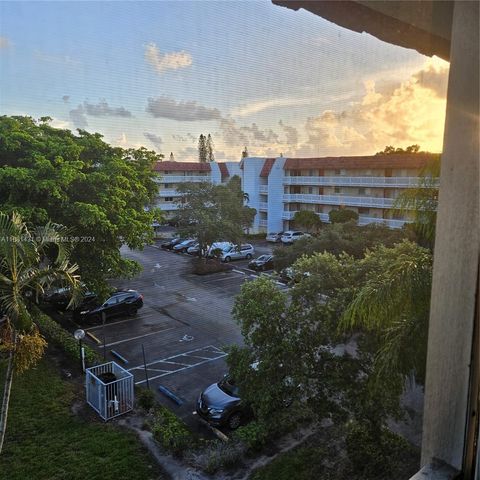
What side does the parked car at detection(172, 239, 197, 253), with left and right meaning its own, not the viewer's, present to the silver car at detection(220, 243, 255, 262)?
left

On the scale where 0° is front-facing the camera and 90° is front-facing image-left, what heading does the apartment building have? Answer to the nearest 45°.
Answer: approximately 0°
